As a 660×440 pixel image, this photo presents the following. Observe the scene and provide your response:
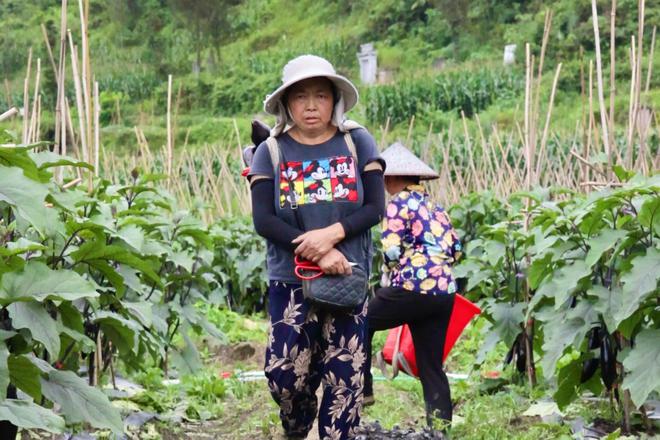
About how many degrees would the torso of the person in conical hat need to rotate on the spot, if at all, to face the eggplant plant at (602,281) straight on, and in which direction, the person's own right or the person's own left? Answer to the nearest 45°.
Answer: approximately 180°

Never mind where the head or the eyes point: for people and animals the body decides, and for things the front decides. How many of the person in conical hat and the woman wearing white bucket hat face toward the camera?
1

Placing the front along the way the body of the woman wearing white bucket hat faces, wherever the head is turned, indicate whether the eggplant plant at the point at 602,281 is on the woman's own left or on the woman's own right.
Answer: on the woman's own left

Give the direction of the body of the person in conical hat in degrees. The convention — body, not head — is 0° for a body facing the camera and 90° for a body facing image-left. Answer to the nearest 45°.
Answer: approximately 135°

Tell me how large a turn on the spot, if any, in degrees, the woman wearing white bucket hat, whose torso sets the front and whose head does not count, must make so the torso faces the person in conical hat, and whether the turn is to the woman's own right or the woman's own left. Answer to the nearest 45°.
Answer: approximately 135° to the woman's own left

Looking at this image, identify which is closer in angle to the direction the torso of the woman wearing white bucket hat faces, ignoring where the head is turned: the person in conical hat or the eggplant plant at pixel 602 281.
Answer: the eggplant plant

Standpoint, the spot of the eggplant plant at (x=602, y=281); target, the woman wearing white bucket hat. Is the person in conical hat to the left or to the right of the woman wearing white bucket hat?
right

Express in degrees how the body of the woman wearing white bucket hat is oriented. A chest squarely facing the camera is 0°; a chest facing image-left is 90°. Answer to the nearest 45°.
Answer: approximately 0°
